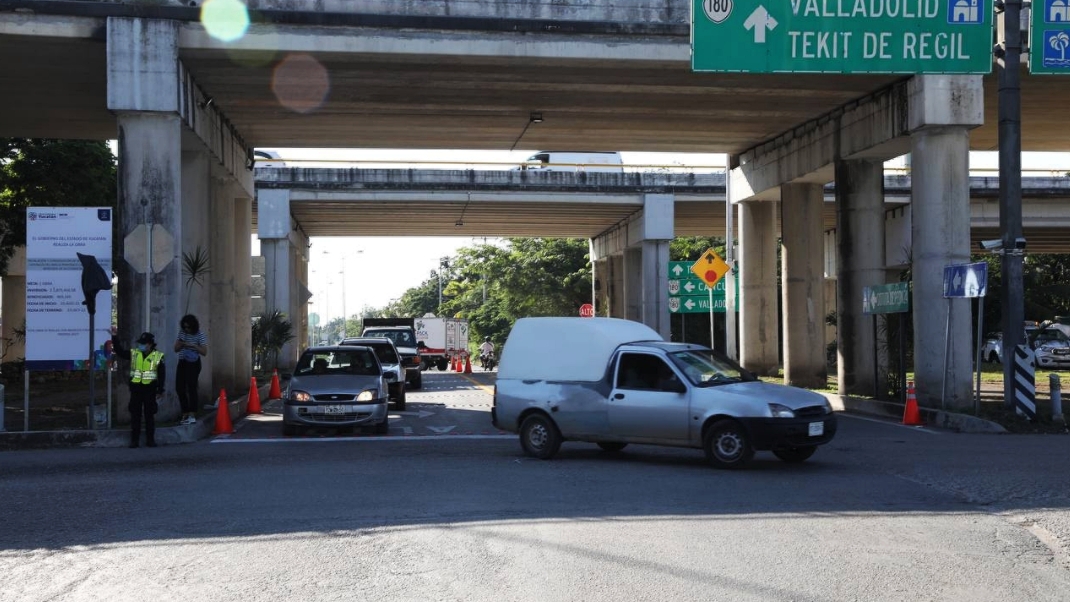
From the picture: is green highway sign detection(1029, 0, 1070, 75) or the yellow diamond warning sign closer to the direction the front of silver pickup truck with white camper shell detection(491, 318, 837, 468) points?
the green highway sign

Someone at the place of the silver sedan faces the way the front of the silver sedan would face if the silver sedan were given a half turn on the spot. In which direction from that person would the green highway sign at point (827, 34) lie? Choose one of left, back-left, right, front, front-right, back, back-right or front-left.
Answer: right

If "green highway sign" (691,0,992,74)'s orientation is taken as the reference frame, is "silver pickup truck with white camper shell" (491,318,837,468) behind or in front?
in front

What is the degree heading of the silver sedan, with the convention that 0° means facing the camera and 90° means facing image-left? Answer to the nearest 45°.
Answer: approximately 0°

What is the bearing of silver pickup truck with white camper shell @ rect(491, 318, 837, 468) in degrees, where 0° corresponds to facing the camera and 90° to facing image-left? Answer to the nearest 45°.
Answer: approximately 315°

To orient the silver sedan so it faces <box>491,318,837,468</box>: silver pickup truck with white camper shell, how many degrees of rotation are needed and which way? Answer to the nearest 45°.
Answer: approximately 45° to its left

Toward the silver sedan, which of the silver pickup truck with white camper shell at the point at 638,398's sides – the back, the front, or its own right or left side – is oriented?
back
